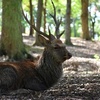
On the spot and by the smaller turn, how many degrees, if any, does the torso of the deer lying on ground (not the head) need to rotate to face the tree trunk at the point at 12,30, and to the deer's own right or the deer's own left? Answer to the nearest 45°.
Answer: approximately 90° to the deer's own left

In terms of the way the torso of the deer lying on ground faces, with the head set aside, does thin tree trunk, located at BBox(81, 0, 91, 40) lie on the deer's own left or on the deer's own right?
on the deer's own left

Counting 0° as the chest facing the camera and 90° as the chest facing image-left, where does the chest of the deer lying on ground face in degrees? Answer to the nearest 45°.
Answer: approximately 270°
